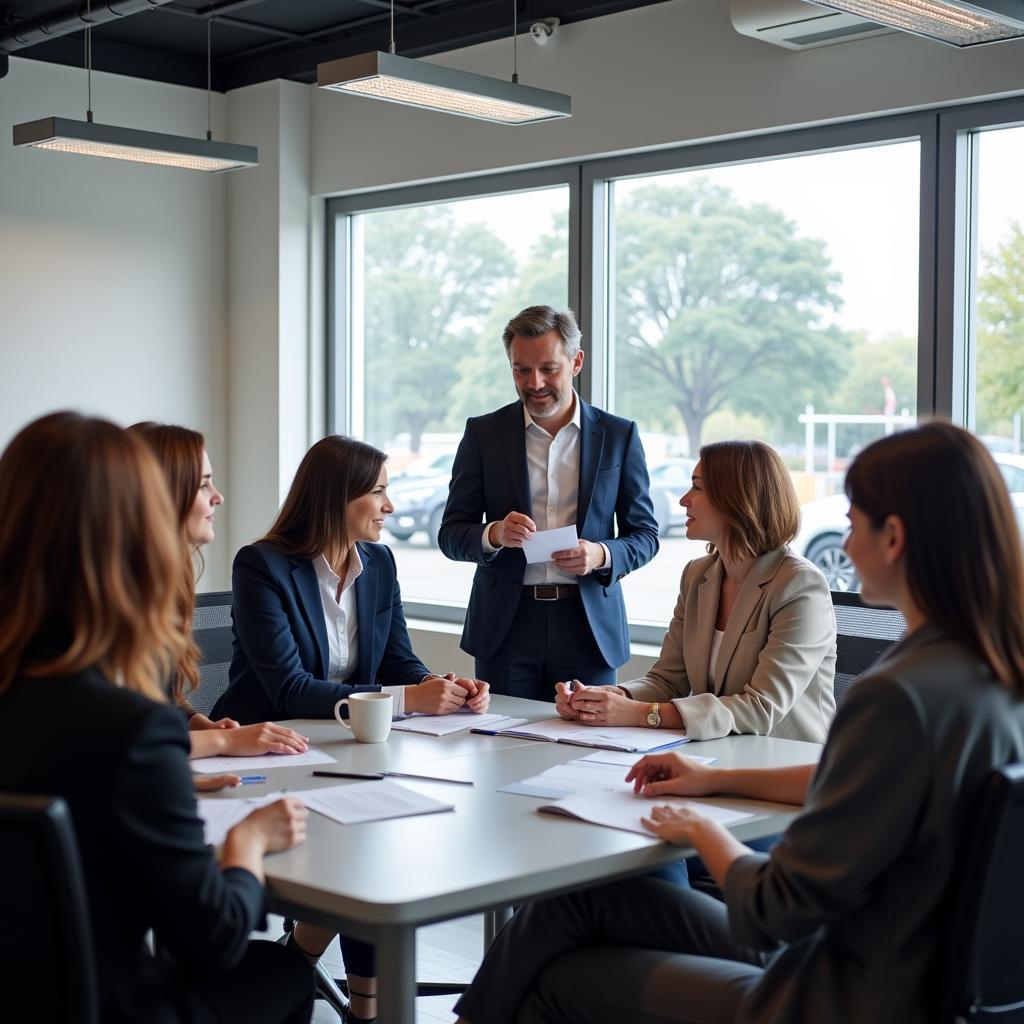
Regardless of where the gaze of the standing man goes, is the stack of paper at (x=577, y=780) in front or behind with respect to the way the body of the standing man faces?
in front

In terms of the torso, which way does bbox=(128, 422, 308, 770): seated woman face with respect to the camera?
to the viewer's right

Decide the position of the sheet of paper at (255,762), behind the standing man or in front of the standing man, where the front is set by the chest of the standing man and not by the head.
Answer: in front

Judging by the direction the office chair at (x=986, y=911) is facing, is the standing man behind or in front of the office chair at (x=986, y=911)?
in front

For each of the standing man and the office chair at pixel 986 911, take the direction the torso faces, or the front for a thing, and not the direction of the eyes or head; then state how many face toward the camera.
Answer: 1

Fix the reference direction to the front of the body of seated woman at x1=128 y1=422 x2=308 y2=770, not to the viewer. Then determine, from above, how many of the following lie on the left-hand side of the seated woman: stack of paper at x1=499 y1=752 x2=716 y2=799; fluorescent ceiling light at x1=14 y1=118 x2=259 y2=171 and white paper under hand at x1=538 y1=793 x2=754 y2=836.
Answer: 1

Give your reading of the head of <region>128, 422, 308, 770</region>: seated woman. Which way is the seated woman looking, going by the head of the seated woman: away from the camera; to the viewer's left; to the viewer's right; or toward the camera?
to the viewer's right

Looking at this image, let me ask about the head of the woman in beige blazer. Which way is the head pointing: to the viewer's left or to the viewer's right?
to the viewer's left

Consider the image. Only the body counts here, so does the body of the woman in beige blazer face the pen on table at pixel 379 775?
yes

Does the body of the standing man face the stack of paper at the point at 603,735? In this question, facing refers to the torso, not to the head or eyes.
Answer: yes
